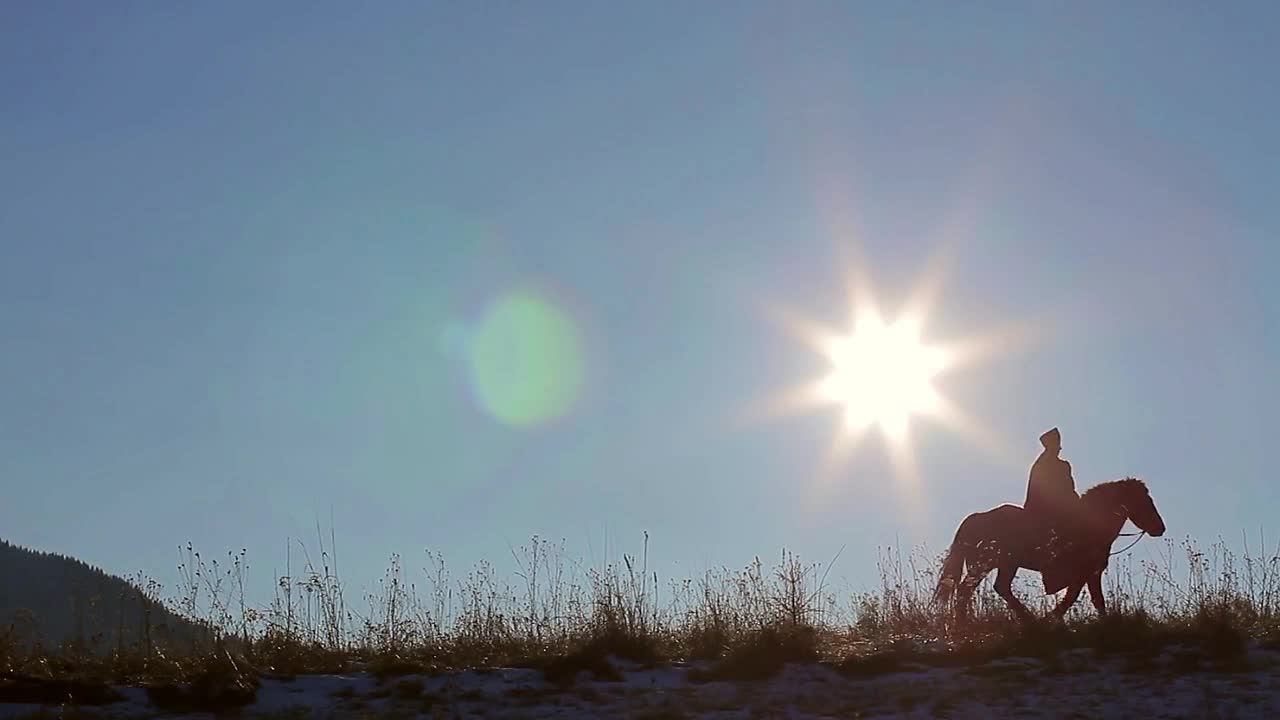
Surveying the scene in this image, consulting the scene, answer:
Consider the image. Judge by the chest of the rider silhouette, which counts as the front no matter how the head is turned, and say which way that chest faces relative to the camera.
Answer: to the viewer's right

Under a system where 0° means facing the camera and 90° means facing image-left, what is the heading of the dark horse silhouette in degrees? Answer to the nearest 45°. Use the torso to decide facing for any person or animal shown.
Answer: approximately 270°
